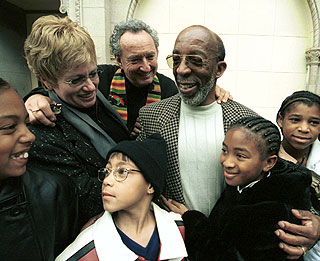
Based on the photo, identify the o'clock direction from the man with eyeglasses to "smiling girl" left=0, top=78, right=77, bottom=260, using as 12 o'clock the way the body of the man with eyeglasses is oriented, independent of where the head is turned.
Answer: The smiling girl is roughly at 1 o'clock from the man with eyeglasses.

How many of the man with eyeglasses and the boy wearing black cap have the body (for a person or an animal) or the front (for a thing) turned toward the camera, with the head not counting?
2

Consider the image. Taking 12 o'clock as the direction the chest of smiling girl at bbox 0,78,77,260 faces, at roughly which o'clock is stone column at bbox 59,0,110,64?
The stone column is roughly at 8 o'clock from the smiling girl.
